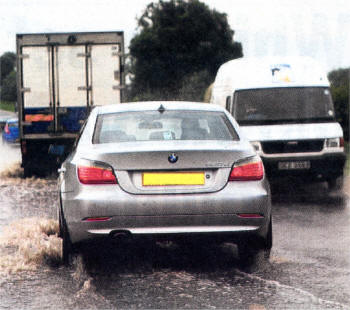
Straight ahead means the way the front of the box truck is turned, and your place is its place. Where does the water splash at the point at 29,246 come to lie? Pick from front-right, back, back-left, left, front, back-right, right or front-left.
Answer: back

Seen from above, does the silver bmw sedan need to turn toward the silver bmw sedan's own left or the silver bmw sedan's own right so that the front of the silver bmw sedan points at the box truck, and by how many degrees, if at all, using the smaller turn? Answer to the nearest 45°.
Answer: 0° — it already faces it

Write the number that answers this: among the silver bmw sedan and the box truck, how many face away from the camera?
2

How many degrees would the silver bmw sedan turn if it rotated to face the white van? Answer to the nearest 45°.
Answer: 0° — it already faces it

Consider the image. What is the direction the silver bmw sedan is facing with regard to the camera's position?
facing away from the viewer

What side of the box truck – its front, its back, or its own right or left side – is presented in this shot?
back

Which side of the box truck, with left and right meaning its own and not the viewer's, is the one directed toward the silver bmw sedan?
back

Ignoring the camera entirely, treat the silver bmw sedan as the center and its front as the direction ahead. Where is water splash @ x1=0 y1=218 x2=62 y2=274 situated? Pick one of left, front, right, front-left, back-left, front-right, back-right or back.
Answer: back-left

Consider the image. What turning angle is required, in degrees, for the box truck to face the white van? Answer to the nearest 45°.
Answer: approximately 135° to its right
